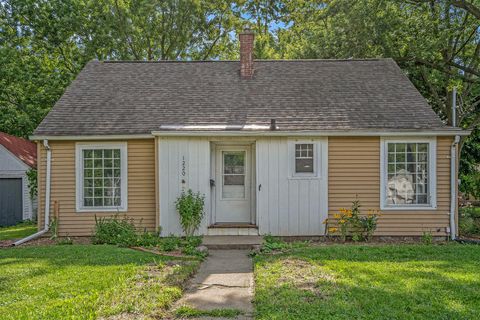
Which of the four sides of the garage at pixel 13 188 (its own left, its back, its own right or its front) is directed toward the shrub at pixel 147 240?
front

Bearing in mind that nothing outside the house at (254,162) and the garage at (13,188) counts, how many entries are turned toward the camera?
2

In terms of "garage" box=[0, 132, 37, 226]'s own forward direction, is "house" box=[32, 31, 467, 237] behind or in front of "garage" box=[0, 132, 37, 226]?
in front

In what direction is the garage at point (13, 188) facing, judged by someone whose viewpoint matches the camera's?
facing the viewer

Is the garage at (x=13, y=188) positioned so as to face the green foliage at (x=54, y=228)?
yes

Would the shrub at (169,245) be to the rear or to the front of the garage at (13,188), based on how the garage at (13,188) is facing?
to the front

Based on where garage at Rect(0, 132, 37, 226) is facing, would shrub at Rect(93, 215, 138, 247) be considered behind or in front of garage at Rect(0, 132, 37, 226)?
in front

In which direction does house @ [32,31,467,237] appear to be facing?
toward the camera

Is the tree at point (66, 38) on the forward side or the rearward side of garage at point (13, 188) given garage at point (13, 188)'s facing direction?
on the rearward side
